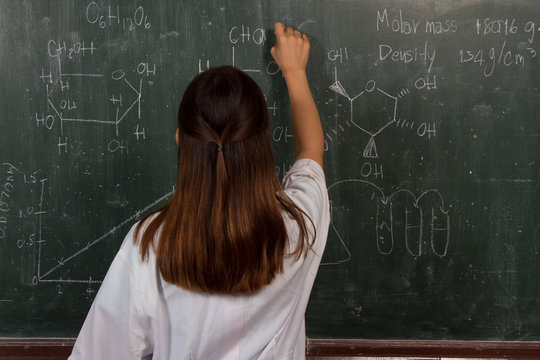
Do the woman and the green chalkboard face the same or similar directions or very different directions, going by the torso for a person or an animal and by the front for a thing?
very different directions

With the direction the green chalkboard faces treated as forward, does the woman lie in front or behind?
in front

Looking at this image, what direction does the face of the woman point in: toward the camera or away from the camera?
away from the camera

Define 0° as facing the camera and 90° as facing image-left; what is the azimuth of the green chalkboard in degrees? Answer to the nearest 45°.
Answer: approximately 0°

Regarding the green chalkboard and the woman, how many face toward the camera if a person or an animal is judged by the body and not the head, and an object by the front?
1

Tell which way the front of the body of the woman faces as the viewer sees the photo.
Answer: away from the camera

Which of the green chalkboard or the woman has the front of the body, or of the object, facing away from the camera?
the woman
